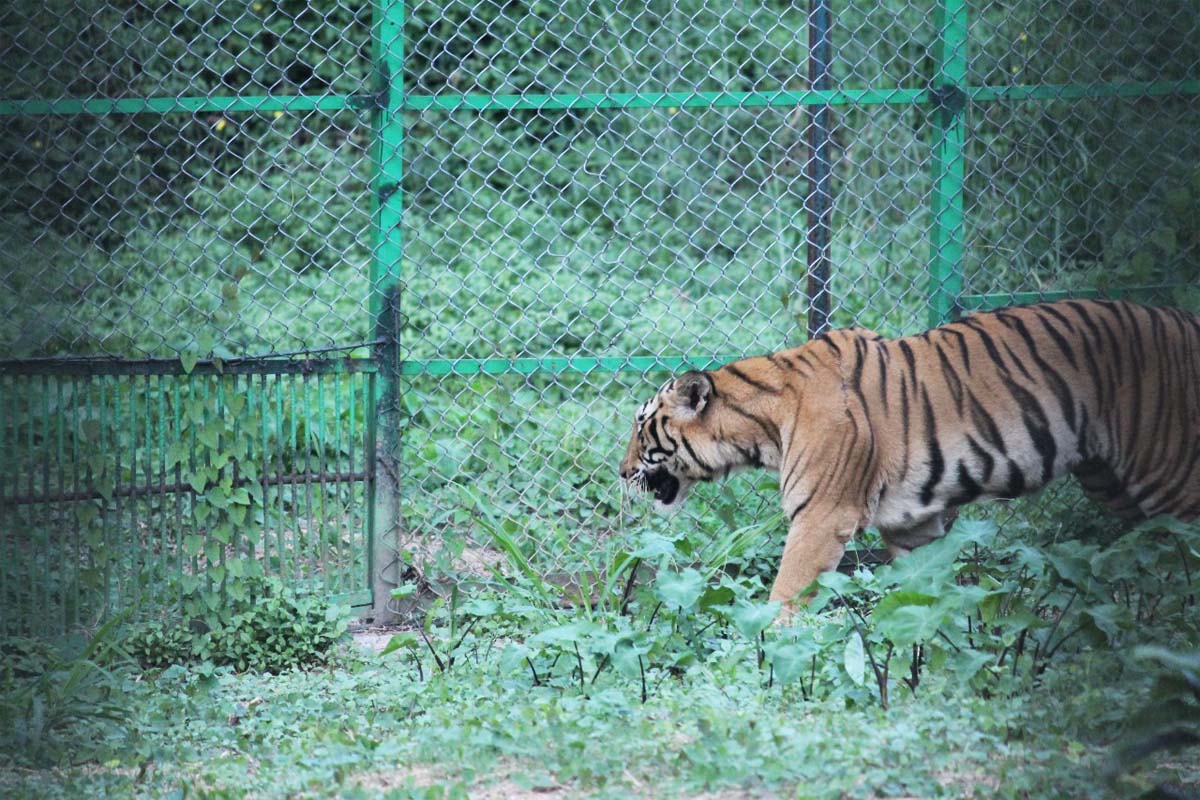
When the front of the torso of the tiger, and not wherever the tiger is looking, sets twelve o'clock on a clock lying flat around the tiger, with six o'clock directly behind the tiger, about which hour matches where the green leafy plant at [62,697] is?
The green leafy plant is roughly at 11 o'clock from the tiger.

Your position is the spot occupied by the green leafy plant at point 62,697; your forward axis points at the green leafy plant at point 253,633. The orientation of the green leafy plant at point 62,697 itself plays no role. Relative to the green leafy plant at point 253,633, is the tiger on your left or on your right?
right

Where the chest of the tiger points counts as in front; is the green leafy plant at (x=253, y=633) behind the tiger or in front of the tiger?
in front

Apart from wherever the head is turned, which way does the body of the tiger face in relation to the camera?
to the viewer's left

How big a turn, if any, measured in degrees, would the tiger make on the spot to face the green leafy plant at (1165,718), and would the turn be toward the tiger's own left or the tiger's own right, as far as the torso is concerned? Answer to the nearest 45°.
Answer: approximately 90° to the tiger's own left
